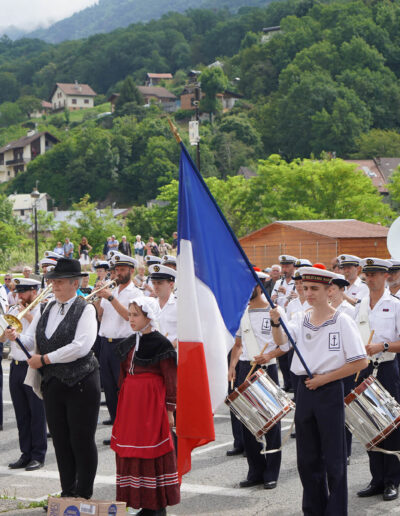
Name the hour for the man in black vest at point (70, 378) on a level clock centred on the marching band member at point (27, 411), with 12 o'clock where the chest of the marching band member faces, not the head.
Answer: The man in black vest is roughly at 10 o'clock from the marching band member.

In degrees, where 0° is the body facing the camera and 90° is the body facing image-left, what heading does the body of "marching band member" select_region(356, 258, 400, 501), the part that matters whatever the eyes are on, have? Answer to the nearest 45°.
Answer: approximately 45°

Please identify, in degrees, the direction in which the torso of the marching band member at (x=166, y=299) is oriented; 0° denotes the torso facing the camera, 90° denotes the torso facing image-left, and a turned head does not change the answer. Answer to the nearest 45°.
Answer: approximately 45°

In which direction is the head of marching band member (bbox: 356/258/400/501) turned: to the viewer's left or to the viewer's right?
to the viewer's left

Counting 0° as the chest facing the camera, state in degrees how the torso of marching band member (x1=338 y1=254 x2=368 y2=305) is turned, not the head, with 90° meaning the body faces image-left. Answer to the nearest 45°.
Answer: approximately 45°

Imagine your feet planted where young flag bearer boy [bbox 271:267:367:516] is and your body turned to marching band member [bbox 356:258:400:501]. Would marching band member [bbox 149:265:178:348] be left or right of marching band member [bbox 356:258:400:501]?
left

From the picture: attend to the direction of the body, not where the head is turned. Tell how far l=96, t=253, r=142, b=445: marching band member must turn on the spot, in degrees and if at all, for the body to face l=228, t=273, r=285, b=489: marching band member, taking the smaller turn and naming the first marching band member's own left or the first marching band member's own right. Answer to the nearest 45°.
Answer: approximately 90° to the first marching band member's own left

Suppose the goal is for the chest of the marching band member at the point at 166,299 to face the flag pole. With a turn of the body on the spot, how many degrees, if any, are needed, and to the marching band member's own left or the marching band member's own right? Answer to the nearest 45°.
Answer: approximately 45° to the marching band member's own left
